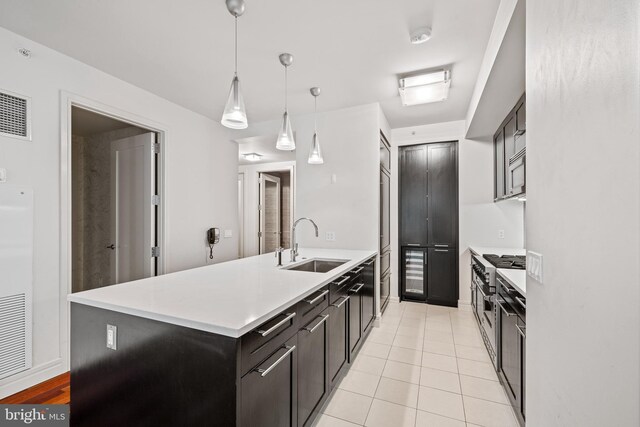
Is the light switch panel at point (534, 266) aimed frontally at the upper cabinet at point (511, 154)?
no

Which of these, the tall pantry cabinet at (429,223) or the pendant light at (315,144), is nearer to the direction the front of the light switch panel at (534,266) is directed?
the pendant light

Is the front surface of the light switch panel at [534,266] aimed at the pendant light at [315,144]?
no

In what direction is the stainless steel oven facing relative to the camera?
to the viewer's left

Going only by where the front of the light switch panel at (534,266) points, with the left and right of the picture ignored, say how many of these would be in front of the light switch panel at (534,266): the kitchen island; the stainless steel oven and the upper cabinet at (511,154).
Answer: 1

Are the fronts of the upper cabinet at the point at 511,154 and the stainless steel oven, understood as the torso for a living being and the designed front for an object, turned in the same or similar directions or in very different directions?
same or similar directions

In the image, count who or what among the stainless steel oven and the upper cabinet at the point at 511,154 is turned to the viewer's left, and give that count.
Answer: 2

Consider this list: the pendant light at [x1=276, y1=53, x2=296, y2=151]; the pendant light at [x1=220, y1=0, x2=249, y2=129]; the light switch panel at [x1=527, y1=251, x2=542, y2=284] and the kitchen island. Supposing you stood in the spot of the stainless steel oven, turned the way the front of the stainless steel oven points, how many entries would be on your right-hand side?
0

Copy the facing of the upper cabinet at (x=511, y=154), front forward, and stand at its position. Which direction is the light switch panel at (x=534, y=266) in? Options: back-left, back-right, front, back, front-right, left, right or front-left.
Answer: left

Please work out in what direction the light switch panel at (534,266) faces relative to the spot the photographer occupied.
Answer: facing the viewer and to the left of the viewer

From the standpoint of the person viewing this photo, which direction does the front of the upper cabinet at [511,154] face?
facing to the left of the viewer

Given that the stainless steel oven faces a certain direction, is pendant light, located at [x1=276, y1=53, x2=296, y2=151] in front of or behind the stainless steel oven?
in front
